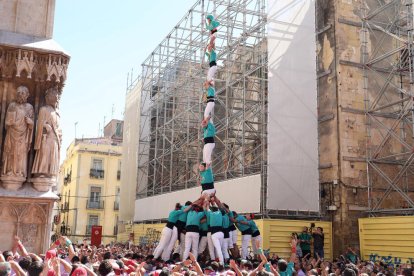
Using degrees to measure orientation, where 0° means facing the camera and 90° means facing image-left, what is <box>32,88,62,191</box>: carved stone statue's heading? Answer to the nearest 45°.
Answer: approximately 315°

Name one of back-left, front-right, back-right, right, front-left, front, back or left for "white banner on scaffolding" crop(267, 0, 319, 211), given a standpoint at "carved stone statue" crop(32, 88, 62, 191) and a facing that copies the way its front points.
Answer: left

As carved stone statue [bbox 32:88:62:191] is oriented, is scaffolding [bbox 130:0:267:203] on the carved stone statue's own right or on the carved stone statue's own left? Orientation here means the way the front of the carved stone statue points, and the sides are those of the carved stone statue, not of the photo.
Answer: on the carved stone statue's own left

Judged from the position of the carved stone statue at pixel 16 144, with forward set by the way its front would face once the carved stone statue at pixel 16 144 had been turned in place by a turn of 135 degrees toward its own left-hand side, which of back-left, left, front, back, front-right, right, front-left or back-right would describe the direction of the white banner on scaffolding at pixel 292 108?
front

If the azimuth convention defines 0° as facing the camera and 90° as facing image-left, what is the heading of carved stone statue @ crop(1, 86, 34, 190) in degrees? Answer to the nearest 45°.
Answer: approximately 0°

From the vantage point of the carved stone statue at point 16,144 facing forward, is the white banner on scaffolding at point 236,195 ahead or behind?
behind

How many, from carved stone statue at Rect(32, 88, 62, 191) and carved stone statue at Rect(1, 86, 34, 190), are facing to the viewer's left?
0

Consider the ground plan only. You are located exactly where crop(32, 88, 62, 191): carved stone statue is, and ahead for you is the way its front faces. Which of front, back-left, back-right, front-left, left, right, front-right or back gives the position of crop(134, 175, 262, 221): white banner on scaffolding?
left
